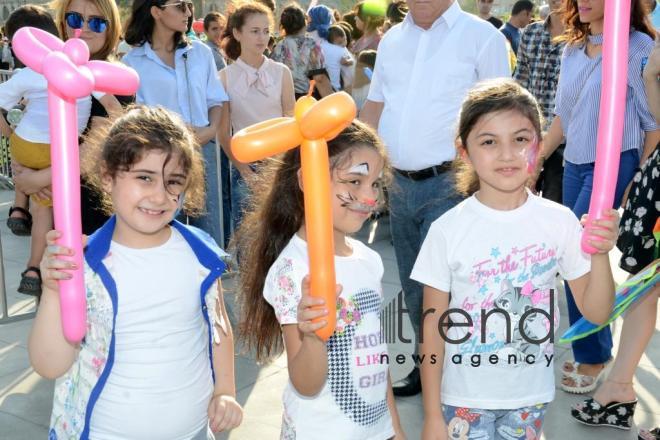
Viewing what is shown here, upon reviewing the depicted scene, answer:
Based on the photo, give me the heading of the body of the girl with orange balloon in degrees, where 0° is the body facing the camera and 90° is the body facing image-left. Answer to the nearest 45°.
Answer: approximately 315°

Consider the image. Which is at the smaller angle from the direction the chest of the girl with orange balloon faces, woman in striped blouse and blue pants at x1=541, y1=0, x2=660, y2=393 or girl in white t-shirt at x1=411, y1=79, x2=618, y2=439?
the girl in white t-shirt

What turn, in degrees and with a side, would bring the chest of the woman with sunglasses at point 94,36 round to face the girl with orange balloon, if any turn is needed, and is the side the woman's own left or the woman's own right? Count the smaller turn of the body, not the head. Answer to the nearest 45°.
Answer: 0° — they already face them

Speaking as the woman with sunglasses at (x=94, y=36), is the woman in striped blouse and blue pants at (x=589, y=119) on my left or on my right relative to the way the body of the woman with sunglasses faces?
on my left

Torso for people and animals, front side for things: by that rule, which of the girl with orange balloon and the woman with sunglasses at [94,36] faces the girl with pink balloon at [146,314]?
the woman with sunglasses

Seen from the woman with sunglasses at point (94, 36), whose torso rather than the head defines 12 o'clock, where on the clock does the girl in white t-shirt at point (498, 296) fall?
The girl in white t-shirt is roughly at 11 o'clock from the woman with sunglasses.

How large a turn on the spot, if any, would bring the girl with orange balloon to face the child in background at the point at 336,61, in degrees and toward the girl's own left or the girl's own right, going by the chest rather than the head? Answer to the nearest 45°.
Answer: approximately 135° to the girl's own left

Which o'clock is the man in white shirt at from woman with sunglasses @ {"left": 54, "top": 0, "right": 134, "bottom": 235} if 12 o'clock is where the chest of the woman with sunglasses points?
The man in white shirt is roughly at 10 o'clock from the woman with sunglasses.

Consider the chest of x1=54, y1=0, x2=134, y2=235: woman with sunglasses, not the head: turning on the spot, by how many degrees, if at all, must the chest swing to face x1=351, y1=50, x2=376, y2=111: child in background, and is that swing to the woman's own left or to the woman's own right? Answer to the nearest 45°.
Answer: approximately 135° to the woman's own left

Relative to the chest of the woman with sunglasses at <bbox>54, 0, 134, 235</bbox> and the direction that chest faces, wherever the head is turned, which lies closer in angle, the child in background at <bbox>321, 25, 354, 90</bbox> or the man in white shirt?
the man in white shirt

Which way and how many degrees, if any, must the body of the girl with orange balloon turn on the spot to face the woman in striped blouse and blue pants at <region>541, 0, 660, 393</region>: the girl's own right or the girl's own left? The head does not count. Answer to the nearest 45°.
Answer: approximately 90° to the girl's own left

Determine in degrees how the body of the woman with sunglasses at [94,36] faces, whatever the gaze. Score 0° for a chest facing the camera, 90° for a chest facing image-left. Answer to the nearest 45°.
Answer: approximately 0°

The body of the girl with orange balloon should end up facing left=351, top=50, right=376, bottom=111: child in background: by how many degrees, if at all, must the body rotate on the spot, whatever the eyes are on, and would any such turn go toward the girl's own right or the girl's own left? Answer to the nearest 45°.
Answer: approximately 135° to the girl's own left
